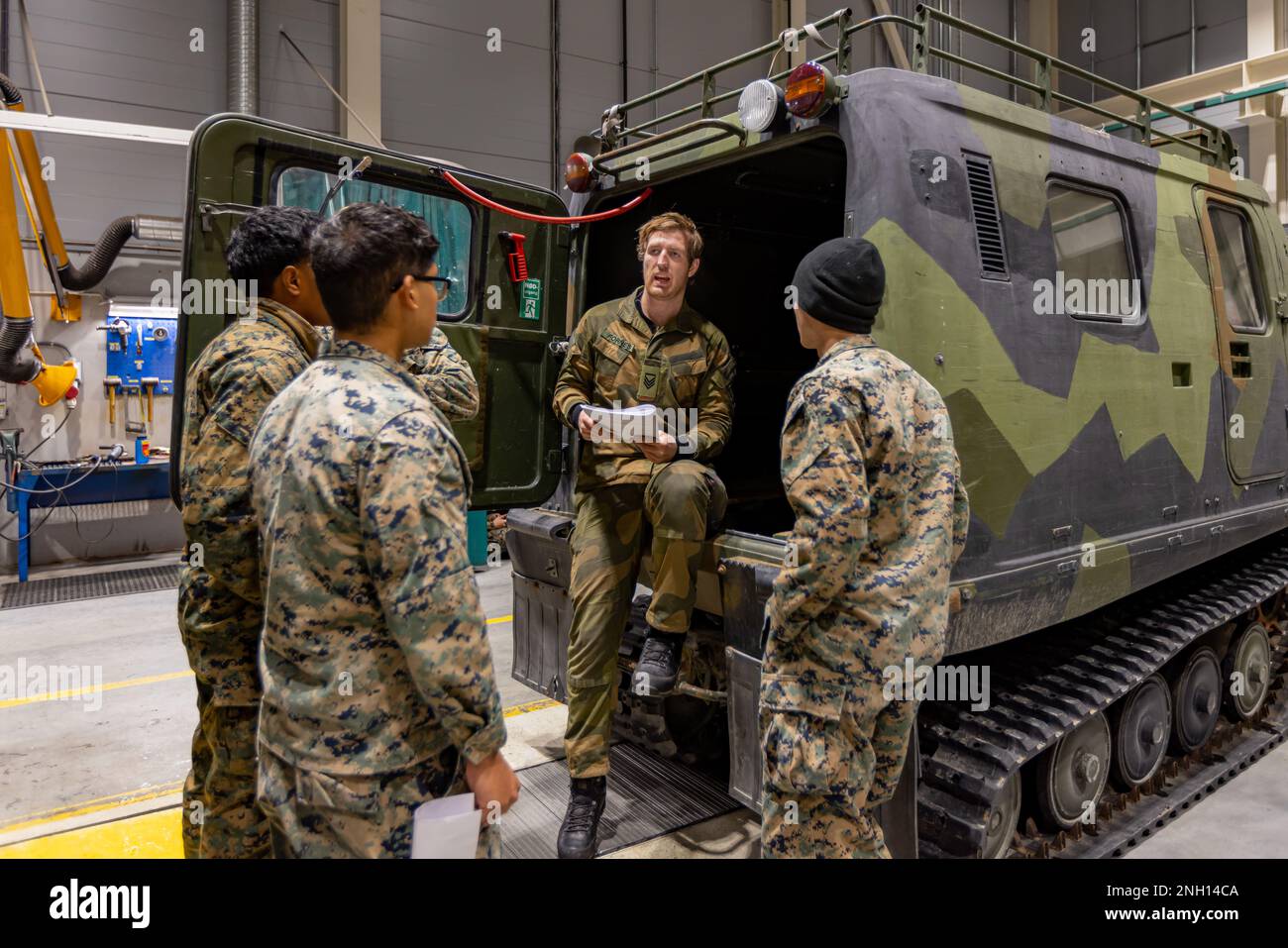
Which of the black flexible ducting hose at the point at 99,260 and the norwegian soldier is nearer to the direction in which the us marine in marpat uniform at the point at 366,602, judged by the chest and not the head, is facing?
the norwegian soldier

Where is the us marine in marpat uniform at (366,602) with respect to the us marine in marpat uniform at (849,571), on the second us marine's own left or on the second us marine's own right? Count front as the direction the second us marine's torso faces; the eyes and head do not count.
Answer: on the second us marine's own left

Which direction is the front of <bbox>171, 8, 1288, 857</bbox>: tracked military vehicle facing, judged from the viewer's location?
facing away from the viewer and to the right of the viewer

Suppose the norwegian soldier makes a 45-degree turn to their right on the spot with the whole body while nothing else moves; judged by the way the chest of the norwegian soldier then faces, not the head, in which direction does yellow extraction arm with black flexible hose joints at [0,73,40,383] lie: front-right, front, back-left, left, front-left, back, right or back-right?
right

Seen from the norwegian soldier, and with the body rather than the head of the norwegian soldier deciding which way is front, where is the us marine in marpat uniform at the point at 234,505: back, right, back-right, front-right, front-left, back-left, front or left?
front-right

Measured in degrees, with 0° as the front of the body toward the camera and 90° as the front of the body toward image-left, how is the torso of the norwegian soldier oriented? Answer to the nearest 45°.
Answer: approximately 0°

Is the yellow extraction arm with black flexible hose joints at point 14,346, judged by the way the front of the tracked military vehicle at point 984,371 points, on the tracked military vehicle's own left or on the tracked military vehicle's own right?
on the tracked military vehicle's own left

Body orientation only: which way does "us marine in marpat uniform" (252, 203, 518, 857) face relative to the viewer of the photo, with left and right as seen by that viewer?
facing away from the viewer and to the right of the viewer

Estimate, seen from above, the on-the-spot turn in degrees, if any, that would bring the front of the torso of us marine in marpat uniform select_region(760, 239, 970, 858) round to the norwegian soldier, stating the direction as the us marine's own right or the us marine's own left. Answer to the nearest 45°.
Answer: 0° — they already face them

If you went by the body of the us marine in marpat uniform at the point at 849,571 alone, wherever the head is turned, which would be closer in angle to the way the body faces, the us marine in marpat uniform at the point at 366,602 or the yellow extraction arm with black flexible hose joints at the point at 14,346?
the yellow extraction arm with black flexible hose joints
